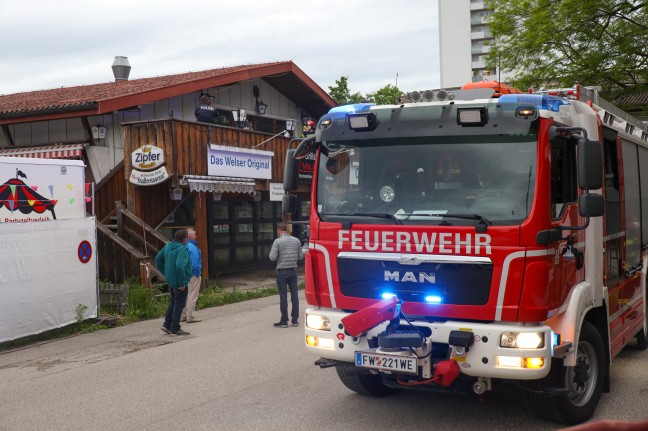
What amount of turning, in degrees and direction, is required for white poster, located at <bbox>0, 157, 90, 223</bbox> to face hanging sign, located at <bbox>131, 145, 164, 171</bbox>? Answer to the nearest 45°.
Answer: approximately 90° to its left

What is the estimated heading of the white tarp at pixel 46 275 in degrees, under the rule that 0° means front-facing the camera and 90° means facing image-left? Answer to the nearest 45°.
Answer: approximately 315°

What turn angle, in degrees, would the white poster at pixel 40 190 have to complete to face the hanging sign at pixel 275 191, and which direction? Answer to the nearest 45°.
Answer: approximately 90° to its left

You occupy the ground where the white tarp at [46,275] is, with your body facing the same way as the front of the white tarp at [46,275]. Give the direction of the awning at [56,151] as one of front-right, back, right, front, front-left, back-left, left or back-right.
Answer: back-left

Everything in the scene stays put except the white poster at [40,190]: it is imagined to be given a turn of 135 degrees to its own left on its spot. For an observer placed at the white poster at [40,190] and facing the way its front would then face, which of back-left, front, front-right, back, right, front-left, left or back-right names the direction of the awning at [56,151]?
front

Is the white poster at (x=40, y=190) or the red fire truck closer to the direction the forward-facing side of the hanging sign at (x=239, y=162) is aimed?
the red fire truck

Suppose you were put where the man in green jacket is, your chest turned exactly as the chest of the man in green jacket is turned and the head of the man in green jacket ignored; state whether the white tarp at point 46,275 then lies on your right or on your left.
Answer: on your left

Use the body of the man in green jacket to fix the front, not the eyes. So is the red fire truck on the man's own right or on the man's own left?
on the man's own right

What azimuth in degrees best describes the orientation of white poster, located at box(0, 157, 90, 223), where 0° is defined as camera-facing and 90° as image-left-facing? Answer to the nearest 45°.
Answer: approximately 315°

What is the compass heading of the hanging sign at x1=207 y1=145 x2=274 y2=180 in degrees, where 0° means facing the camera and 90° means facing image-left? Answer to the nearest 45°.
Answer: approximately 315°
